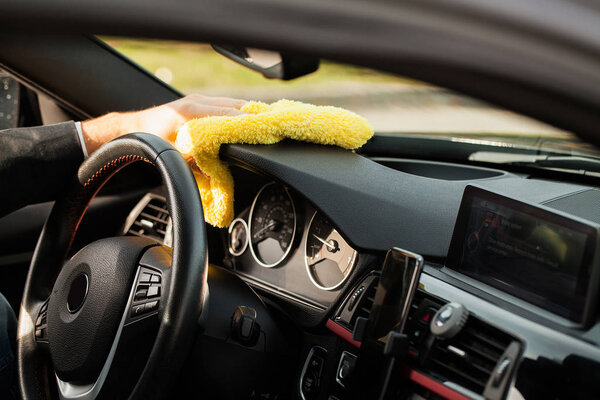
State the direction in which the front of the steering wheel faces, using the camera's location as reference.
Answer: facing the viewer and to the left of the viewer
